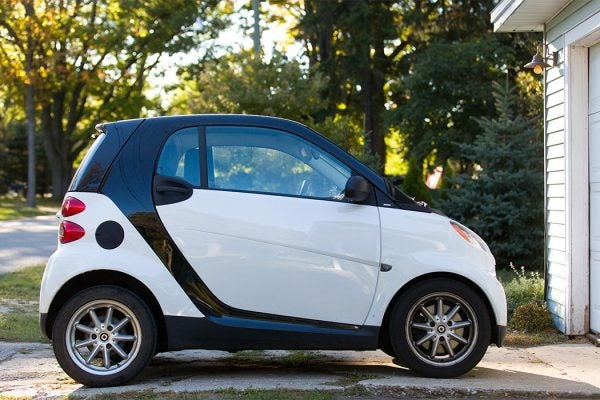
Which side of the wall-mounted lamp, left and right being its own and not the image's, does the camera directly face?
left

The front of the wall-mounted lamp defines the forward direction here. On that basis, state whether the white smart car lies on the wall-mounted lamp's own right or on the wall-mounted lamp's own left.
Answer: on the wall-mounted lamp's own left

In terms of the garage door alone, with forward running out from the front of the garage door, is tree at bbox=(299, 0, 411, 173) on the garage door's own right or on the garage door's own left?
on the garage door's own right

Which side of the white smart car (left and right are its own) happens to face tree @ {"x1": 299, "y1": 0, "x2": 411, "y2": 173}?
left

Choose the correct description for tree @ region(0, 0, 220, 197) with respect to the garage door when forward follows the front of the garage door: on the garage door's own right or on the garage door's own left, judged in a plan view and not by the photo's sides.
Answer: on the garage door's own right

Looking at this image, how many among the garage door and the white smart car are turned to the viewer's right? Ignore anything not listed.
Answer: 1

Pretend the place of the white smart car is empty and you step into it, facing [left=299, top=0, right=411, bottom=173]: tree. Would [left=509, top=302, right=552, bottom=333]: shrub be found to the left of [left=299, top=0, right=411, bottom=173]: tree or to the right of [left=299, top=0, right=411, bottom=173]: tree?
right

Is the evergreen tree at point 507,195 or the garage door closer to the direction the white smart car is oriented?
the garage door

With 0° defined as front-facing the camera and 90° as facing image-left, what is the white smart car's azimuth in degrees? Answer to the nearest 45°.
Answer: approximately 270°

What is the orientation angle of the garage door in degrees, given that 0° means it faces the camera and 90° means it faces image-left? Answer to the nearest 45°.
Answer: approximately 45°

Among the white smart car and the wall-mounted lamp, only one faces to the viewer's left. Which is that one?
the wall-mounted lamp

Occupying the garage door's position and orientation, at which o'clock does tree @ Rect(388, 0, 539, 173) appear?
The tree is roughly at 4 o'clock from the garage door.

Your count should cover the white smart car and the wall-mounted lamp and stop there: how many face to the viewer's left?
1
